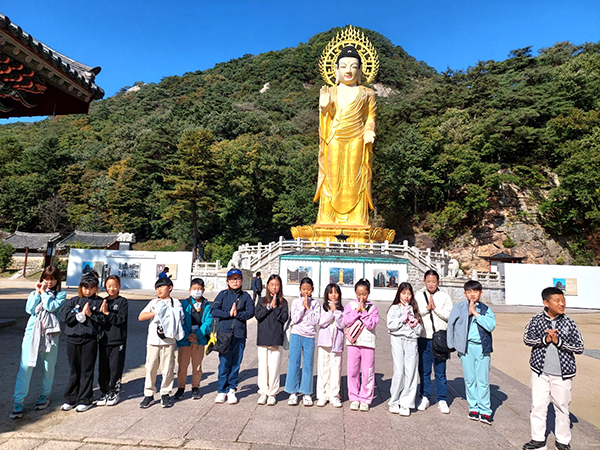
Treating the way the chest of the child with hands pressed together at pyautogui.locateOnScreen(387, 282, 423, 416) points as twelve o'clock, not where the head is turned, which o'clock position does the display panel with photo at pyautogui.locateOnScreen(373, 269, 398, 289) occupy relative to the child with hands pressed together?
The display panel with photo is roughly at 6 o'clock from the child with hands pressed together.

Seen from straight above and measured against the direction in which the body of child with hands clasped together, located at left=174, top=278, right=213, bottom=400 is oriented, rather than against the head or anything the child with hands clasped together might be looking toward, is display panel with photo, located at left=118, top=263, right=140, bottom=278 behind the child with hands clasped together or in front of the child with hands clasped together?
behind

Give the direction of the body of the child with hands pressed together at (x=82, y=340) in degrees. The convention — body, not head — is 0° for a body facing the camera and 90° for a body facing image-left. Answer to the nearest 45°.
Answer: approximately 0°

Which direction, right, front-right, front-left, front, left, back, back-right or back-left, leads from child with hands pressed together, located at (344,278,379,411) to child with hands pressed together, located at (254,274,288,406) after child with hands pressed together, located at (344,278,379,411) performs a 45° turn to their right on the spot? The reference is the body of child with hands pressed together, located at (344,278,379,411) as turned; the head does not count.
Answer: front-right

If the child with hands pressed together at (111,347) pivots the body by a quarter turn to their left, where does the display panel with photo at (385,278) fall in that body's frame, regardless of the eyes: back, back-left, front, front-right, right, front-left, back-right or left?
left

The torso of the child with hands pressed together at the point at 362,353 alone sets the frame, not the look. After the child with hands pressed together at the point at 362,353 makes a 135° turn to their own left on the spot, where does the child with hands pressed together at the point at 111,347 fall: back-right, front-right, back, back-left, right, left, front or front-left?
back-left

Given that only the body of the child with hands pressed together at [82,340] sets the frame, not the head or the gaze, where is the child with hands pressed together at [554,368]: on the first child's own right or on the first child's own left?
on the first child's own left

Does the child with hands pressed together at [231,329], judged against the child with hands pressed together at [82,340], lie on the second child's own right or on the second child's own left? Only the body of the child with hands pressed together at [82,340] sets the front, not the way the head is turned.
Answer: on the second child's own left
